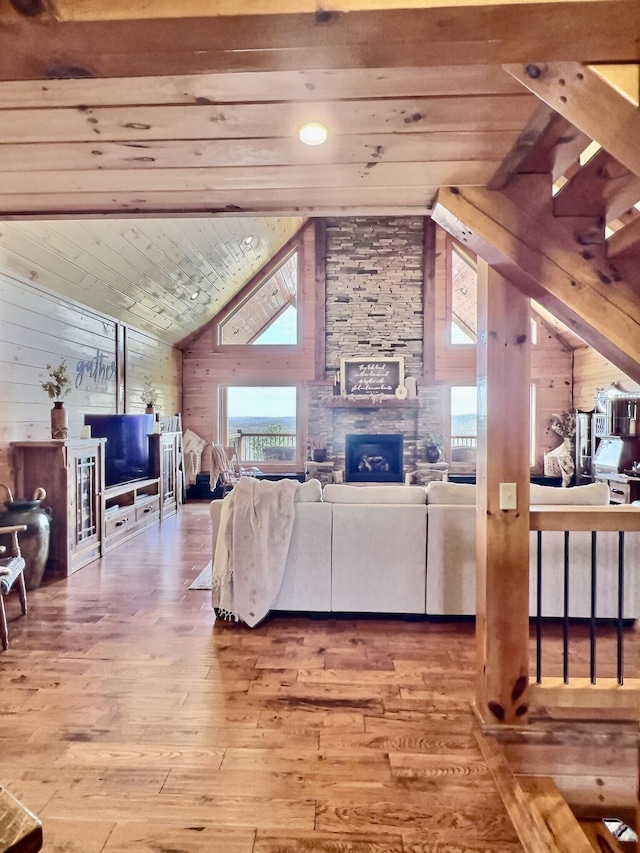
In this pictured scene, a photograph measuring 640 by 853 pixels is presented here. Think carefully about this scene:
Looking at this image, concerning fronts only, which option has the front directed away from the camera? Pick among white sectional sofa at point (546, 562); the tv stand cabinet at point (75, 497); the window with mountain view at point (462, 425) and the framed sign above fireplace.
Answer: the white sectional sofa

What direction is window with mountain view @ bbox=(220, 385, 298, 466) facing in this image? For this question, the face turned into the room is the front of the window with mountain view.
toward the camera

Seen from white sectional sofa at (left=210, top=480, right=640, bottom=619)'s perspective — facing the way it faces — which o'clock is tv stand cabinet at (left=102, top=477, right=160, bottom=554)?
The tv stand cabinet is roughly at 10 o'clock from the white sectional sofa.

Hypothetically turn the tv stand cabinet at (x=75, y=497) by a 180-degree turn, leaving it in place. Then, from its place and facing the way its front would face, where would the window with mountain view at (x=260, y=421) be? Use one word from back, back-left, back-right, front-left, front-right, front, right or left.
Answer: right

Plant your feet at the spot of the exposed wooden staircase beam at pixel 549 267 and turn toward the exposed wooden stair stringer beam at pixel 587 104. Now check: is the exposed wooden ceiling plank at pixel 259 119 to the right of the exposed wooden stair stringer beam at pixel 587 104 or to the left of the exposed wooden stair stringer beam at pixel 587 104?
right

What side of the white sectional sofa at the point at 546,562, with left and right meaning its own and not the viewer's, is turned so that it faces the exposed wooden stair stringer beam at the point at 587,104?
back

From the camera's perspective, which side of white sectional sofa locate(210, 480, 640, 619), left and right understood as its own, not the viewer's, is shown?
back

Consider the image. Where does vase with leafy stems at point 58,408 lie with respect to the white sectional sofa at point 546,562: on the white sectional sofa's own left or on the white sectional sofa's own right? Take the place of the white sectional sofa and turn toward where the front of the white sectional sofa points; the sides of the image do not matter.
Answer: on the white sectional sofa's own left

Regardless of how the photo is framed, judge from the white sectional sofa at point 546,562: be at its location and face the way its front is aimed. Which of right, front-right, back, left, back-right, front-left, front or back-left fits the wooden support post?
back

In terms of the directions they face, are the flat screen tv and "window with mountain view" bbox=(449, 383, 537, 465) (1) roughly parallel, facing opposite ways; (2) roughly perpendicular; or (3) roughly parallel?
roughly perpendicular

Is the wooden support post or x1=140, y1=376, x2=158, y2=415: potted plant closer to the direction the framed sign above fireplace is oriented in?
the wooden support post

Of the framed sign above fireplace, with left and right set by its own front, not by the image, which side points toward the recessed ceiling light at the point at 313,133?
front

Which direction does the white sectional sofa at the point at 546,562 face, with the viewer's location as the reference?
facing away from the viewer

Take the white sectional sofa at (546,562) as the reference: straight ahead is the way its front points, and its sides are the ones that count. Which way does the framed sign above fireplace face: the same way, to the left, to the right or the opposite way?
the opposite way

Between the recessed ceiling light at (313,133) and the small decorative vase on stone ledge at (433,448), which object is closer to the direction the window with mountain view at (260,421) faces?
the recessed ceiling light

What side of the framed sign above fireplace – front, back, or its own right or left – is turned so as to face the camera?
front

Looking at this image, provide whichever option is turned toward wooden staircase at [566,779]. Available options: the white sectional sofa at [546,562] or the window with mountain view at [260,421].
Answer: the window with mountain view
